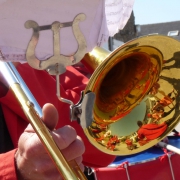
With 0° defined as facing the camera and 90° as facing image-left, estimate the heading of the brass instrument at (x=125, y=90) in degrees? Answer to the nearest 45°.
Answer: approximately 315°
